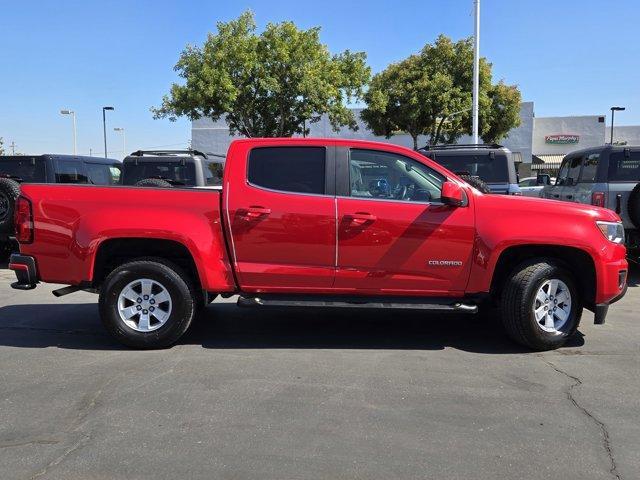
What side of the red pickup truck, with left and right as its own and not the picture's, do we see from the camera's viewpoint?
right

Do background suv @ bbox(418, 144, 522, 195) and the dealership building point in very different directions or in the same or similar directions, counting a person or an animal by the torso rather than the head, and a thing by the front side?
very different directions

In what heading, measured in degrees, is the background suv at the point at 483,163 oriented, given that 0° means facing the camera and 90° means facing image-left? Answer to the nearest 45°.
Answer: approximately 180°

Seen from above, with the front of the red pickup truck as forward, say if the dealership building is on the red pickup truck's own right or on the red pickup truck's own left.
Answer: on the red pickup truck's own left

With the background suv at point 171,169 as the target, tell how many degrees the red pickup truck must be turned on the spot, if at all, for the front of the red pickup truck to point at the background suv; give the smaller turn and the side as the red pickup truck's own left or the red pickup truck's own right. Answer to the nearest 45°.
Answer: approximately 135° to the red pickup truck's own left

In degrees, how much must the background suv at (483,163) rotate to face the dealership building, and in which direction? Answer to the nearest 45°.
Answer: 0° — it already faces it

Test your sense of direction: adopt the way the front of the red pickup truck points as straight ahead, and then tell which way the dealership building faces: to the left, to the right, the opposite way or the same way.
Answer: to the right

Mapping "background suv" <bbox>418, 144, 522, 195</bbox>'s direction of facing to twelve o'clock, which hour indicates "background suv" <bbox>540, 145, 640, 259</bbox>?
"background suv" <bbox>540, 145, 640, 259</bbox> is roughly at 4 o'clock from "background suv" <bbox>418, 144, 522, 195</bbox>.
